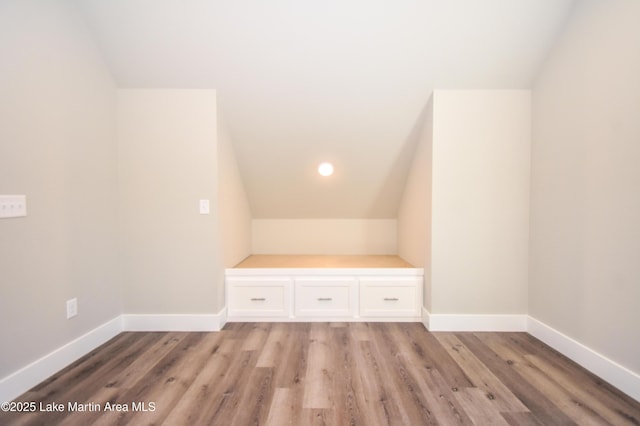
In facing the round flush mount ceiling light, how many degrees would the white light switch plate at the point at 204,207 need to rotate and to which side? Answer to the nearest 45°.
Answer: approximately 90° to its left

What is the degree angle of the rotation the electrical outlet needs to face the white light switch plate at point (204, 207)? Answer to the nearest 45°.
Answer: approximately 45° to its left

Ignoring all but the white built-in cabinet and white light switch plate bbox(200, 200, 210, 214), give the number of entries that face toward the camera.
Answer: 2

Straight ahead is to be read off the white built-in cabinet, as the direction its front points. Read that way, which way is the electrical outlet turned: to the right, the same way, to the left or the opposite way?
to the left

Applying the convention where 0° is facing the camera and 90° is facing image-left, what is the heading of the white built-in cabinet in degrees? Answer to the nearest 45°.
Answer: approximately 0°

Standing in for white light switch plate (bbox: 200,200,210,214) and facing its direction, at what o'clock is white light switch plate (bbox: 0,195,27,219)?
white light switch plate (bbox: 0,195,27,219) is roughly at 2 o'clock from white light switch plate (bbox: 200,200,210,214).

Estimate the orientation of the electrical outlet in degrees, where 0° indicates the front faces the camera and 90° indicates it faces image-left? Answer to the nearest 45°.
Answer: approximately 315°

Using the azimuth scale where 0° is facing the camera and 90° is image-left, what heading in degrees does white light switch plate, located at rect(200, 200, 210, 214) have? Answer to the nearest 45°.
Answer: approximately 0°
